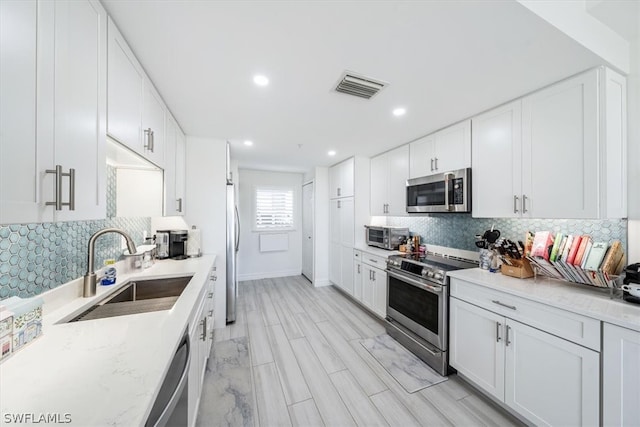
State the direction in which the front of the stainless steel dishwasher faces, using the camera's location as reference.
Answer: facing to the right of the viewer

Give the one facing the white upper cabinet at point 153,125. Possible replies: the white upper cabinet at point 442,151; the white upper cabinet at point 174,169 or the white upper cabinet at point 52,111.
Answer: the white upper cabinet at point 442,151

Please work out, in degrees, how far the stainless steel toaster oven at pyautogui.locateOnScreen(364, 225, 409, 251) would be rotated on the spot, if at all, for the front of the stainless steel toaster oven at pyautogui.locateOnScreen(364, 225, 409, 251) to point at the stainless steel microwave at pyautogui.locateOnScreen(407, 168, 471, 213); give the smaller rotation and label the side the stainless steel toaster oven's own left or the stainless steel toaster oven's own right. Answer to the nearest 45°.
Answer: approximately 90° to the stainless steel toaster oven's own left

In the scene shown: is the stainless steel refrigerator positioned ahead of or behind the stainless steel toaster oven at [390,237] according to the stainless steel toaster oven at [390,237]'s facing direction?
ahead

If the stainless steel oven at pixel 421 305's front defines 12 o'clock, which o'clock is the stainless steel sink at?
The stainless steel sink is roughly at 12 o'clock from the stainless steel oven.

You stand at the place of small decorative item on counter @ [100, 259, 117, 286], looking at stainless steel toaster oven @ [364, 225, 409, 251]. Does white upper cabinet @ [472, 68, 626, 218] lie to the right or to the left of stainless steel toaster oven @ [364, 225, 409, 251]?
right

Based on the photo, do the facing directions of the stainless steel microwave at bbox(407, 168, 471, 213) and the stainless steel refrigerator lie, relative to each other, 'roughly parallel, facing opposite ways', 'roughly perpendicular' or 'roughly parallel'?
roughly parallel, facing opposite ways

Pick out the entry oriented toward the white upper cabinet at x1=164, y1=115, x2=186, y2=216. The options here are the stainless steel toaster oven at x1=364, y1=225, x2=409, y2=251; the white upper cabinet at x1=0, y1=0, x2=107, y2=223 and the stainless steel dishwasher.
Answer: the stainless steel toaster oven

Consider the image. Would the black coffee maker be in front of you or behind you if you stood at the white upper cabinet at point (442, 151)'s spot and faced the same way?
in front

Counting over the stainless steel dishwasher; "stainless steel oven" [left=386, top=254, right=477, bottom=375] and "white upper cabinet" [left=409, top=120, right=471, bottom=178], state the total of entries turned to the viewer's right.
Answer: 1

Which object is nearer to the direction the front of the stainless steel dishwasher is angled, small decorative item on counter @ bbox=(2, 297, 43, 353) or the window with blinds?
the window with blinds

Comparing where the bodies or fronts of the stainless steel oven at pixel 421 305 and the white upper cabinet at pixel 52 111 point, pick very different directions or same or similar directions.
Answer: very different directions

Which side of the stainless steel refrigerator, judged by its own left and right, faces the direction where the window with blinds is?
left

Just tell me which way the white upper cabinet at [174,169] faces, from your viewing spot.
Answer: facing to the right of the viewer

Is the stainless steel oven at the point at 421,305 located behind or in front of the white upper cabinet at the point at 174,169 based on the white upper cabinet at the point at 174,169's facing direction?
in front

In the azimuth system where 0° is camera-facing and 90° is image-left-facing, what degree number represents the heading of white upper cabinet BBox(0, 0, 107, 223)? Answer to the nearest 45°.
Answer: approximately 315°

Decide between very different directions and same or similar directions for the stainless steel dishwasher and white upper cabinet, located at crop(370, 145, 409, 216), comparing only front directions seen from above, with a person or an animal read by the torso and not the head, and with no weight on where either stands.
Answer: very different directions
